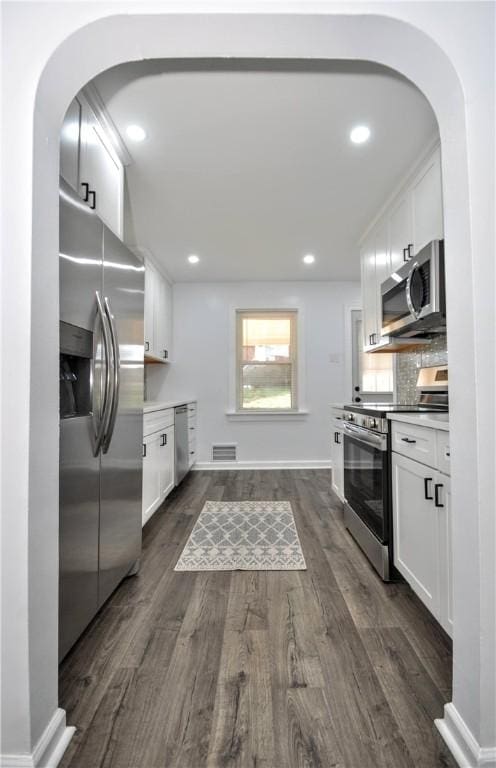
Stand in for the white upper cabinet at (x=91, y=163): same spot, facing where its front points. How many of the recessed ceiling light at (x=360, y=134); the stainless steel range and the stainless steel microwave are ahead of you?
3

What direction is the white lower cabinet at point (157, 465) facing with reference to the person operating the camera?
facing to the right of the viewer

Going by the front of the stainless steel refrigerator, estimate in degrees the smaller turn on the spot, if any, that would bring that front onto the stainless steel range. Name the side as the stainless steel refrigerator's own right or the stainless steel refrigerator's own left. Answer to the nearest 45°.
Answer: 0° — it already faces it

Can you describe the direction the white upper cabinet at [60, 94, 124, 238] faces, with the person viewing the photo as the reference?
facing to the right of the viewer

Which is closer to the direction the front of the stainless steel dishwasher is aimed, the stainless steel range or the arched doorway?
the stainless steel range

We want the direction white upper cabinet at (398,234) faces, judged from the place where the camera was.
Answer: facing to the left of the viewer

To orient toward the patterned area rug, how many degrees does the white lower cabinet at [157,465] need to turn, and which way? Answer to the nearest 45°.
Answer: approximately 45° to its right

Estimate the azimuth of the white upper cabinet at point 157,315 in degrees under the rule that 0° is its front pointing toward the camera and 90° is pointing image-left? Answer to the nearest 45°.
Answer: approximately 270°

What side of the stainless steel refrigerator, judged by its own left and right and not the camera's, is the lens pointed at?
right

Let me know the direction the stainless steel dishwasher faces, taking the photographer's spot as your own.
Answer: facing to the right of the viewer

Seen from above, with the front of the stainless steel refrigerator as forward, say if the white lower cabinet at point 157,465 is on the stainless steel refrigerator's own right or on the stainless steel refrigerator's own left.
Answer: on the stainless steel refrigerator's own left
